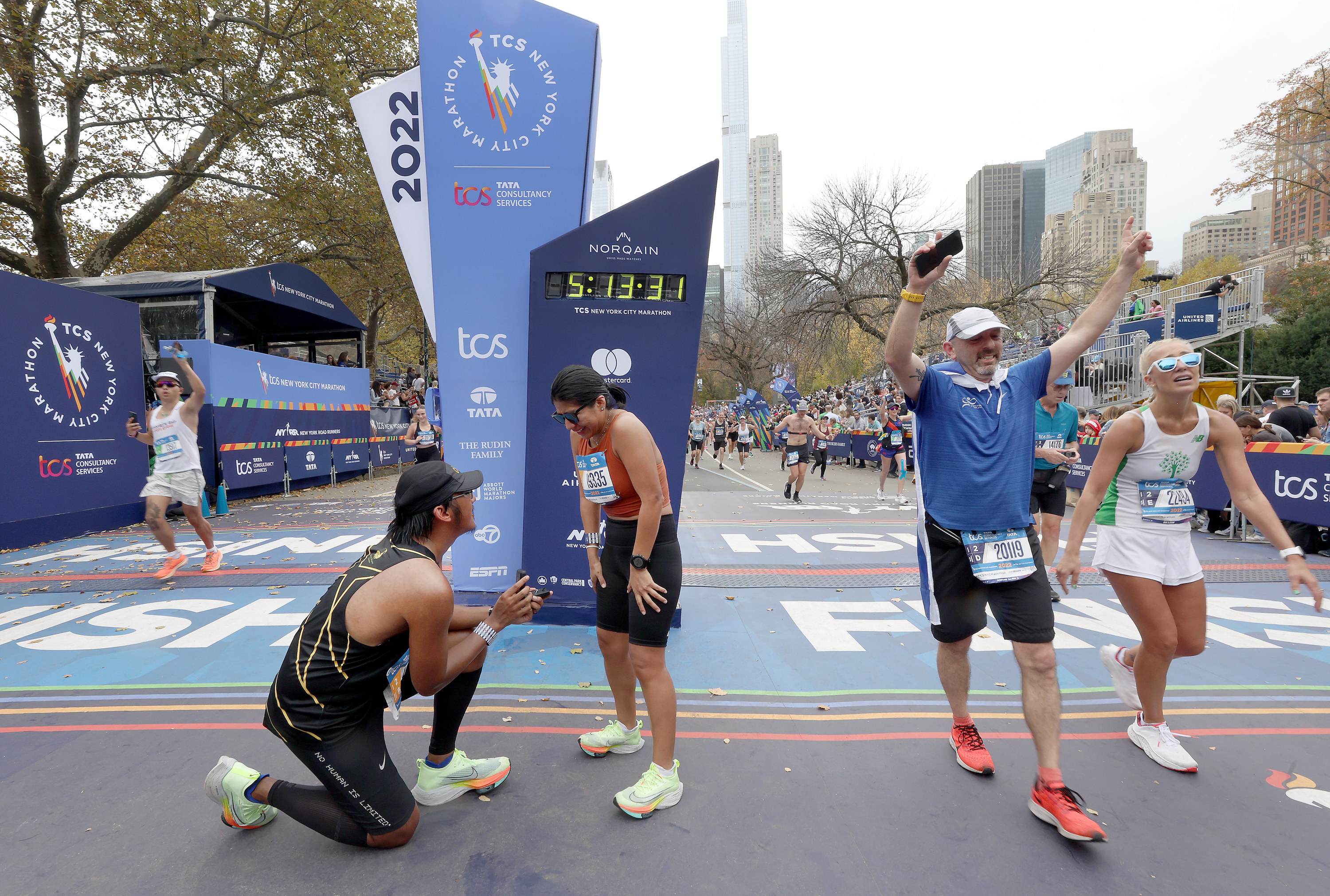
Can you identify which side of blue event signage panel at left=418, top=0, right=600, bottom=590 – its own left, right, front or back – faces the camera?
front

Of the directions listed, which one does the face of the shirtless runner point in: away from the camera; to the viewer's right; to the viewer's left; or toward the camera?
toward the camera

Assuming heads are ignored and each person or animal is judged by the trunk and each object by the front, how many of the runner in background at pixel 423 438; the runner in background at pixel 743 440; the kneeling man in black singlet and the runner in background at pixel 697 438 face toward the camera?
3

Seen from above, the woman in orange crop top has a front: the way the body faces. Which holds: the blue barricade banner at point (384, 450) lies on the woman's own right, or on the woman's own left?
on the woman's own right

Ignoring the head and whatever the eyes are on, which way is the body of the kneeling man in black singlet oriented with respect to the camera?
to the viewer's right

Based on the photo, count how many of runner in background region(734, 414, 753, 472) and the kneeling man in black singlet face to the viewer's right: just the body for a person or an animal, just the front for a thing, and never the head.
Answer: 1

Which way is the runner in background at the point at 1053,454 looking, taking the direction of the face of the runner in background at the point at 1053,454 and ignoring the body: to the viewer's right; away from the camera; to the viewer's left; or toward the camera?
toward the camera

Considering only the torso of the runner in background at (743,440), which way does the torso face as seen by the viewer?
toward the camera

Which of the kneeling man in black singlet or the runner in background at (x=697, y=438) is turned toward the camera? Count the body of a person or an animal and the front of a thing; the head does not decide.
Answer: the runner in background

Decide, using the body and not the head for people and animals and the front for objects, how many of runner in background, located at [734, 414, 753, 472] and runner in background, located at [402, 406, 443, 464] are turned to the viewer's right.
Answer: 0

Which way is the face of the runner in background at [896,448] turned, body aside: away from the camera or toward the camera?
toward the camera

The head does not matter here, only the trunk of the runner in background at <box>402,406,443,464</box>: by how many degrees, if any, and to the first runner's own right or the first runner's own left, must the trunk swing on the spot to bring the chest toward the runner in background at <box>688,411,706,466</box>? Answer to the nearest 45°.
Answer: approximately 135° to the first runner's own left

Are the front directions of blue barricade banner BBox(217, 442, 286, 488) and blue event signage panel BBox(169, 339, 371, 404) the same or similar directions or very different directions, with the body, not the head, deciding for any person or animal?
same or similar directions

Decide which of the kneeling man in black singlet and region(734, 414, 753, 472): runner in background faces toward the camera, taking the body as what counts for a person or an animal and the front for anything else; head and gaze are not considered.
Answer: the runner in background
